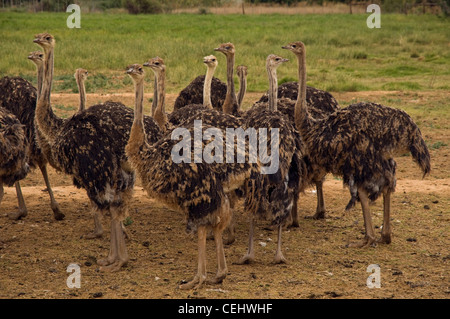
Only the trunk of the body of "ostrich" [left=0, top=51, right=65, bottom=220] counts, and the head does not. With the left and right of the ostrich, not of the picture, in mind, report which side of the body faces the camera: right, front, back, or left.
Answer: right

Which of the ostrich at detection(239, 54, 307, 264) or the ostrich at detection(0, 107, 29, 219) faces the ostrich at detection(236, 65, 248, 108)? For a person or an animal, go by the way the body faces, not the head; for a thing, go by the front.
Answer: the ostrich at detection(239, 54, 307, 264)

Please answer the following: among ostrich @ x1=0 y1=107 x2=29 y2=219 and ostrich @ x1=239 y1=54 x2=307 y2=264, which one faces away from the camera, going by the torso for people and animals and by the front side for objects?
ostrich @ x1=239 y1=54 x2=307 y2=264

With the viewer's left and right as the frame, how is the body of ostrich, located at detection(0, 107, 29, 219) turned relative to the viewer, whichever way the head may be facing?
facing to the left of the viewer

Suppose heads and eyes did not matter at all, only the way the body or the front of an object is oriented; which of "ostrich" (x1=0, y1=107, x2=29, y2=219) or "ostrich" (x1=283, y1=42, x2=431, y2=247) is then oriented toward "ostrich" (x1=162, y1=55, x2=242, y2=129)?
"ostrich" (x1=283, y1=42, x2=431, y2=247)

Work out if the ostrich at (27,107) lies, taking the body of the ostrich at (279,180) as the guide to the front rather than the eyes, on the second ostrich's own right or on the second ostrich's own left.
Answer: on the second ostrich's own left

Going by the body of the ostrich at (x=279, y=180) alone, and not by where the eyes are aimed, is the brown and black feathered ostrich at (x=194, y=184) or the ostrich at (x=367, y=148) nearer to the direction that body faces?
the ostrich

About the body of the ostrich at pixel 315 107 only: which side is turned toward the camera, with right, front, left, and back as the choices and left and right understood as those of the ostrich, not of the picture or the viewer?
left

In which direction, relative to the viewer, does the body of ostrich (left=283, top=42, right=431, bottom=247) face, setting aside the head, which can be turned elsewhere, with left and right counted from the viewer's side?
facing to the left of the viewer
